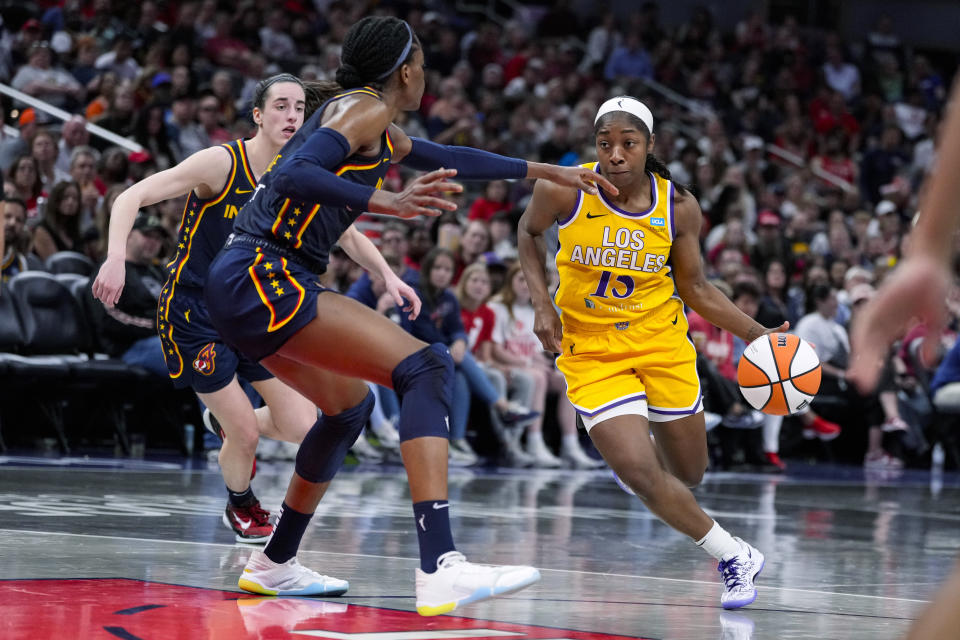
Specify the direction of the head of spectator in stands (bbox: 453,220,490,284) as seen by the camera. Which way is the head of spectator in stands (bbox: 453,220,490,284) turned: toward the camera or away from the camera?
toward the camera

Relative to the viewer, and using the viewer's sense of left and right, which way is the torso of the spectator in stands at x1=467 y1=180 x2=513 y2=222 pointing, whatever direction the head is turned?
facing the viewer

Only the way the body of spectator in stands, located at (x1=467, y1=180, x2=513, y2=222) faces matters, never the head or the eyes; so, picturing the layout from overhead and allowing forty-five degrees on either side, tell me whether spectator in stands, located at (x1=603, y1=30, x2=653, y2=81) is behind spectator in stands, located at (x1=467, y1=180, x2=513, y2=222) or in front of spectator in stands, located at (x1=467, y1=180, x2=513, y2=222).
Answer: behind

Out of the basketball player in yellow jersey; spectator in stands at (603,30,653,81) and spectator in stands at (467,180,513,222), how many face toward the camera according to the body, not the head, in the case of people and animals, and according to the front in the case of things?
3

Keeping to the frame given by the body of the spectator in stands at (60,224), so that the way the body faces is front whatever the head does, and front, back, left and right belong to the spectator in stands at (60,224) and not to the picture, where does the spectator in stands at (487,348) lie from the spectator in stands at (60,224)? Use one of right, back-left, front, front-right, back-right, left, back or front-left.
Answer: front-left

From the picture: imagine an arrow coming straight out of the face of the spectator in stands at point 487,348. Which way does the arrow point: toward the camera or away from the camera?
toward the camera

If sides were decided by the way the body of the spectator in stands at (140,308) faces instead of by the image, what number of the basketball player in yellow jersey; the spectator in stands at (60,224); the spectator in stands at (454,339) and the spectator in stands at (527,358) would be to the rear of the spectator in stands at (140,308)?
1

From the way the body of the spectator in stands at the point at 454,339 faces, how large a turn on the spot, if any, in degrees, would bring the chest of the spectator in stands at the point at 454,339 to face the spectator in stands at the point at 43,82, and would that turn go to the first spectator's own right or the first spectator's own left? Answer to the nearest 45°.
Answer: approximately 180°

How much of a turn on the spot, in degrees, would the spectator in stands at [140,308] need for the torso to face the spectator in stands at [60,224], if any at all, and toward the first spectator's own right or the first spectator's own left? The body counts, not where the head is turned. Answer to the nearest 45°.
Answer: approximately 180°

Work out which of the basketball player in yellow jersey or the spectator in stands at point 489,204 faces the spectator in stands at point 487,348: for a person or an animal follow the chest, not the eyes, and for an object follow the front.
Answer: the spectator in stands at point 489,204

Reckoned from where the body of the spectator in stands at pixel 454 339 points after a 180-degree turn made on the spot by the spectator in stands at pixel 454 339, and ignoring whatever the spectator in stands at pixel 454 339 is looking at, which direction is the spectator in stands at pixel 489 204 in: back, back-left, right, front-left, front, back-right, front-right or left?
front-right

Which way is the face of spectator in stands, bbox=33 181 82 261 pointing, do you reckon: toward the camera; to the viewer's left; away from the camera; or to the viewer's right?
toward the camera

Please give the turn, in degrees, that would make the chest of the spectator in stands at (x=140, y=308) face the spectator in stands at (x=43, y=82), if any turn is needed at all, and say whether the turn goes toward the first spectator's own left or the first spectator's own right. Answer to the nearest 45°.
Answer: approximately 135° to the first spectator's own left

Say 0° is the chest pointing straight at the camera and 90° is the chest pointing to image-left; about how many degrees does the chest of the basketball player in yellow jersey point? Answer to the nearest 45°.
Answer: approximately 0°

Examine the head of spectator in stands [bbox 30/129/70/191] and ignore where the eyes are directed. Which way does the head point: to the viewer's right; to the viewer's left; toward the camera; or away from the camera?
toward the camera

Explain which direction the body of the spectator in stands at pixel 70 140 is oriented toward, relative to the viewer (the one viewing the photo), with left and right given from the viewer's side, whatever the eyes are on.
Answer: facing the viewer and to the right of the viewer

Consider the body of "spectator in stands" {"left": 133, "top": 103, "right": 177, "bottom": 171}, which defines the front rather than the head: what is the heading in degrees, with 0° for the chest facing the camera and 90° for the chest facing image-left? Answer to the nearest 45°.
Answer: approximately 315°

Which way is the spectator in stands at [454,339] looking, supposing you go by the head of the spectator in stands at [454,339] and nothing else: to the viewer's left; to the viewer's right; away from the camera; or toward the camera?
toward the camera
